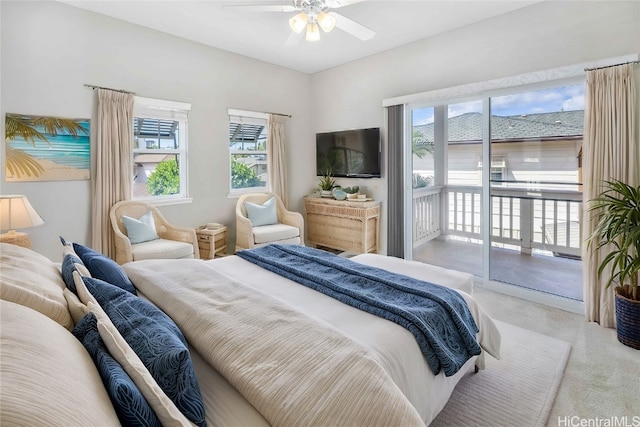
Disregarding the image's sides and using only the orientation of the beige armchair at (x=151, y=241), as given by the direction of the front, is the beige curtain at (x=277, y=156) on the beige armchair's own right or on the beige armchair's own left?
on the beige armchair's own left

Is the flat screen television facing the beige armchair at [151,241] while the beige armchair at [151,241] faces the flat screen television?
no

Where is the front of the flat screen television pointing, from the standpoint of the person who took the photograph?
facing the viewer and to the left of the viewer

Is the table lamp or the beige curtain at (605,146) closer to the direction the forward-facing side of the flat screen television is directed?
the table lamp

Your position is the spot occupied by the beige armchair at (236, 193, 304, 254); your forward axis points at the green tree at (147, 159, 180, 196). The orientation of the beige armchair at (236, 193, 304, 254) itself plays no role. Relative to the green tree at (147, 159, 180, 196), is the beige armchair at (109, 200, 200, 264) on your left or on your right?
left

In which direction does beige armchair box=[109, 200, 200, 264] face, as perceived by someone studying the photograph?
facing the viewer and to the right of the viewer

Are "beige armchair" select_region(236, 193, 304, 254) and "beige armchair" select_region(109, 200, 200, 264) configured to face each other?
no

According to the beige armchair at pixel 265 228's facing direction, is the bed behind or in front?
in front

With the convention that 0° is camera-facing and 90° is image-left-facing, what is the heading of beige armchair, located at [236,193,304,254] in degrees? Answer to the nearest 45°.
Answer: approximately 315°

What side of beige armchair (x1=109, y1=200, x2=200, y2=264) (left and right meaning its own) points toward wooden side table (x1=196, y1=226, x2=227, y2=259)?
left

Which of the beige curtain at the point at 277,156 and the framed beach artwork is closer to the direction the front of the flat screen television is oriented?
the framed beach artwork

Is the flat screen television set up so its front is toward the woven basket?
no

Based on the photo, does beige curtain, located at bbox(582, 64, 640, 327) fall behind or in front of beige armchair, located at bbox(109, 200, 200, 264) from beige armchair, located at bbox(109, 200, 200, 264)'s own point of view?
in front

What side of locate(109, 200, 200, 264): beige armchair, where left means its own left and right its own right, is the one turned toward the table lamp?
right
